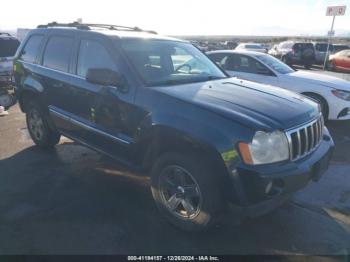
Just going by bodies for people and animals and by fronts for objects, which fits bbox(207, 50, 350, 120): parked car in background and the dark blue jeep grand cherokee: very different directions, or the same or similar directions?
same or similar directions

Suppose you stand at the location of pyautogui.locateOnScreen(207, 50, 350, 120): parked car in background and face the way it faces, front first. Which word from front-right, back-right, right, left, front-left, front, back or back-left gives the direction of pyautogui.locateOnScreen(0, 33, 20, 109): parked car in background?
back-right

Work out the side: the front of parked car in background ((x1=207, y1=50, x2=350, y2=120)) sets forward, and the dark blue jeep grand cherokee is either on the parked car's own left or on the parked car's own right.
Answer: on the parked car's own right

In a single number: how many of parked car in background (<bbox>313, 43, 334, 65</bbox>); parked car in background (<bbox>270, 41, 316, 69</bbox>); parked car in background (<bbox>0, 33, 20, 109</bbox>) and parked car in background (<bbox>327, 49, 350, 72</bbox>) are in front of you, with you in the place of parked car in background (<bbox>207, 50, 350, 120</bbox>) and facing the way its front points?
0

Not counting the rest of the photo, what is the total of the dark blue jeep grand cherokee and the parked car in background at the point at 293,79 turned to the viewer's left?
0

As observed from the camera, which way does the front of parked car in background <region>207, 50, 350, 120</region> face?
facing the viewer and to the right of the viewer

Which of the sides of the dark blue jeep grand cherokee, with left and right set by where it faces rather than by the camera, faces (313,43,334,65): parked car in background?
left

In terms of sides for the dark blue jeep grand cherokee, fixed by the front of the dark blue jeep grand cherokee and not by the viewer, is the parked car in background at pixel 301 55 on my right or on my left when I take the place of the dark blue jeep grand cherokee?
on my left

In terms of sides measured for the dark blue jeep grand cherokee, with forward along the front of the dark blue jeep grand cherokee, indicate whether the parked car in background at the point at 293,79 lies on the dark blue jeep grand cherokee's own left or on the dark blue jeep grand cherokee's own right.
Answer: on the dark blue jeep grand cherokee's own left

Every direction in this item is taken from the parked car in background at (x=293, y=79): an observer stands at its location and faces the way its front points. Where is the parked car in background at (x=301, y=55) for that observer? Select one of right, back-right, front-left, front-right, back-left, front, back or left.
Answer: back-left

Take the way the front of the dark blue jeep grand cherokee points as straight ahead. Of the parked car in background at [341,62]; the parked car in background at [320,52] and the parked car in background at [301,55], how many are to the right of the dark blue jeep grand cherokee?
0

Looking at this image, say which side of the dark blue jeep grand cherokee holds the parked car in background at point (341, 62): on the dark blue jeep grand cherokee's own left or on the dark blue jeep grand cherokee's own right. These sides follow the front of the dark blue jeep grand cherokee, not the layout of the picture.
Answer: on the dark blue jeep grand cherokee's own left

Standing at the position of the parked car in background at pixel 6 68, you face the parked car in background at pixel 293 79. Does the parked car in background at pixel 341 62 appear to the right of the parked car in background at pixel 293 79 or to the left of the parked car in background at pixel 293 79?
left

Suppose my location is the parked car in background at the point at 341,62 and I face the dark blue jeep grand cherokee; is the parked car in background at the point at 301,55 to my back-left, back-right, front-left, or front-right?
back-right

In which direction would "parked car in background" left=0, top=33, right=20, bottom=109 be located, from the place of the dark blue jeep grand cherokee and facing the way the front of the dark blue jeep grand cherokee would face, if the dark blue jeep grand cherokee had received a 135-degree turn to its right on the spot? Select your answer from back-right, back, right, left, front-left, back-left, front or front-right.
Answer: front-right

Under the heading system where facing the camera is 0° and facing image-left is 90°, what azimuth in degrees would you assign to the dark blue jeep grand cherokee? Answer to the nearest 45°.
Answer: approximately 315°

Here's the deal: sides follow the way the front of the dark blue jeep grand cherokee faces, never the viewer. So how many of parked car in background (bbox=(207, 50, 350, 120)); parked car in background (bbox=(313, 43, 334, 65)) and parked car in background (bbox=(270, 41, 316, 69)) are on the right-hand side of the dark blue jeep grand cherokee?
0
